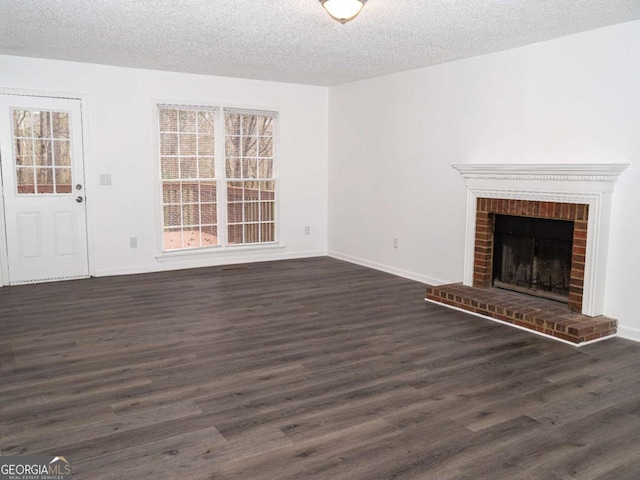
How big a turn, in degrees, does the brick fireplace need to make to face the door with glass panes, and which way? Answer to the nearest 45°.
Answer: approximately 45° to its right

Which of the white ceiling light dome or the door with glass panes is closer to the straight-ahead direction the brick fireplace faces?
the white ceiling light dome

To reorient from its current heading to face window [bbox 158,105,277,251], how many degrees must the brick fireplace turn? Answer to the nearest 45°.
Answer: approximately 45° to its right

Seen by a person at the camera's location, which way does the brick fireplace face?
facing the viewer and to the left of the viewer

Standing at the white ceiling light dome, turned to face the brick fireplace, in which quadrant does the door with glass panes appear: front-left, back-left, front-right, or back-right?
back-left

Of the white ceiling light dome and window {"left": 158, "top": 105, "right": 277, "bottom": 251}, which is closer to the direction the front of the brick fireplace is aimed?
the white ceiling light dome

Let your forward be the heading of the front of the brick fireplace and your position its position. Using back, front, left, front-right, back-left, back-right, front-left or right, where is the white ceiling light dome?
front
